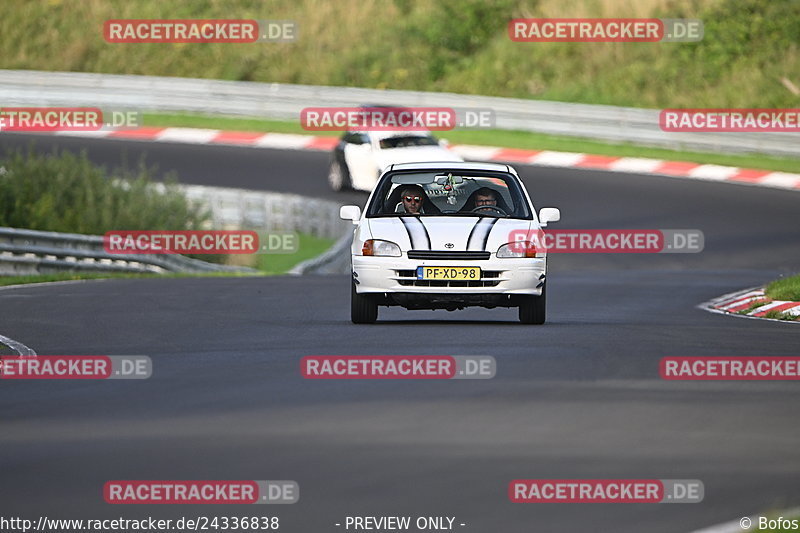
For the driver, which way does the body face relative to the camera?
toward the camera

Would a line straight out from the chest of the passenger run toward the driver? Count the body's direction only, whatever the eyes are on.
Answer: no

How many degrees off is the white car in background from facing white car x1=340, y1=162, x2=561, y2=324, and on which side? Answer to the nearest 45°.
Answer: approximately 45° to its right

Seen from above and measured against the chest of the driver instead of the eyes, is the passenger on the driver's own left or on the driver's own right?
on the driver's own right

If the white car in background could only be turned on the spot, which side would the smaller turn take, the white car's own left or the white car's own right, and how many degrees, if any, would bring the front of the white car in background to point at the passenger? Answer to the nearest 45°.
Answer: approximately 45° to the white car's own right

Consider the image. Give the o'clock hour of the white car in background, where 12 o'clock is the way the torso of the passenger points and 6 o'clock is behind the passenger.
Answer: The white car in background is roughly at 6 o'clock from the passenger.

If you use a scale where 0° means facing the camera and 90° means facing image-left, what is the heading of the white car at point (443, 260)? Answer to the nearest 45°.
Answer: approximately 0°

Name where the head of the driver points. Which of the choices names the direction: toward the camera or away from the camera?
toward the camera

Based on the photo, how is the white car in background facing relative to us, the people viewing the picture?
facing the viewer and to the right of the viewer

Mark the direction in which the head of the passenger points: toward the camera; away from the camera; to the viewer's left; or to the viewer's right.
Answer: toward the camera

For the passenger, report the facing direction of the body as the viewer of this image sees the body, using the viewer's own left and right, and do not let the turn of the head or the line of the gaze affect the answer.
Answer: facing the viewer

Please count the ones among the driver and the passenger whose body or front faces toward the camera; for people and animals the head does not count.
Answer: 2
